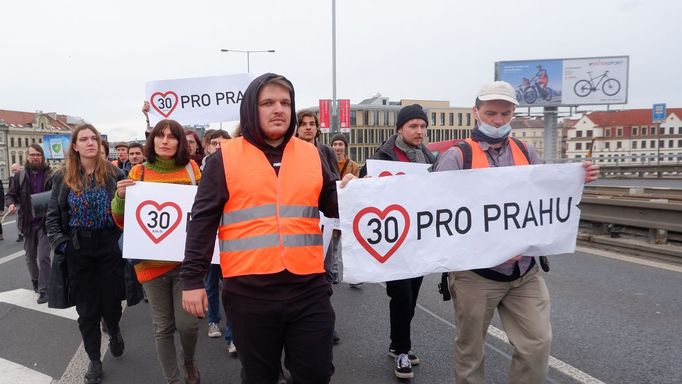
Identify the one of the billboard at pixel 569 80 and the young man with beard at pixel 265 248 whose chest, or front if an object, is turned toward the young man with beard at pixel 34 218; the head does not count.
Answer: the billboard

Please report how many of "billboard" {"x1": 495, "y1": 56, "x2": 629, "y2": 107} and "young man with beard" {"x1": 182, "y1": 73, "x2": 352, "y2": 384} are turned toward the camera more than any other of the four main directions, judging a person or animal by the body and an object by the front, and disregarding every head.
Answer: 2

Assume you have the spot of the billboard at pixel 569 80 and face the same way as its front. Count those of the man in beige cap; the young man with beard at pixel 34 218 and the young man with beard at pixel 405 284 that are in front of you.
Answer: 3

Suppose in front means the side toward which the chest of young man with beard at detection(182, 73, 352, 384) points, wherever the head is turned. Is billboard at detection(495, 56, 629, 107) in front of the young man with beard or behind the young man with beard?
behind

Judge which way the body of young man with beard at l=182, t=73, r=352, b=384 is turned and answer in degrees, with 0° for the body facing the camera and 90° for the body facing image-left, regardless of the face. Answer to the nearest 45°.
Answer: approximately 0°

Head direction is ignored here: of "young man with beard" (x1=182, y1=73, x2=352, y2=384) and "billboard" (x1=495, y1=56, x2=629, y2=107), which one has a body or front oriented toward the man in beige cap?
the billboard

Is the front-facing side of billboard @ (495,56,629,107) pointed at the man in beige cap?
yes

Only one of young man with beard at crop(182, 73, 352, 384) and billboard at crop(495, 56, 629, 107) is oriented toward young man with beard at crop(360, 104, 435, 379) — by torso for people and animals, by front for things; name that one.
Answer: the billboard

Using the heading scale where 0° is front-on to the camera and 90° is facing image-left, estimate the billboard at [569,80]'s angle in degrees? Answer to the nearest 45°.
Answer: approximately 0°

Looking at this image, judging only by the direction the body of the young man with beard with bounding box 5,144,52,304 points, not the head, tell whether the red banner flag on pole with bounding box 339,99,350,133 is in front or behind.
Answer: behind

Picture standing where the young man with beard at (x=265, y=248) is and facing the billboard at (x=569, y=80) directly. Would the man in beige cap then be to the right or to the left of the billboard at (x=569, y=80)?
right

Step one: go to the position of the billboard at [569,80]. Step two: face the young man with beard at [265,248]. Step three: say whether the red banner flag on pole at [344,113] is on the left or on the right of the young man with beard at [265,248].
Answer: right

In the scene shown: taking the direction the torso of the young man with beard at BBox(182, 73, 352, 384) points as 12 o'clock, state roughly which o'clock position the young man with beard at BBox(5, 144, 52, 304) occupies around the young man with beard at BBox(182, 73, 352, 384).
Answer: the young man with beard at BBox(5, 144, 52, 304) is roughly at 5 o'clock from the young man with beard at BBox(182, 73, 352, 384).

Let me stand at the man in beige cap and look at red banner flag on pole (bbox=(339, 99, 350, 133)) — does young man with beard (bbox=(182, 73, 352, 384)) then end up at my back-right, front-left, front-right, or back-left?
back-left

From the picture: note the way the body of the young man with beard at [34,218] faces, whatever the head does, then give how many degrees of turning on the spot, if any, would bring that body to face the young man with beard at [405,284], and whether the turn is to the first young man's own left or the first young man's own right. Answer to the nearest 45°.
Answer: approximately 45° to the first young man's own left
